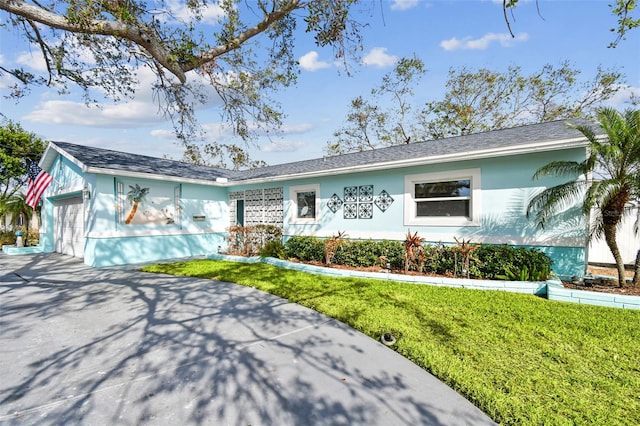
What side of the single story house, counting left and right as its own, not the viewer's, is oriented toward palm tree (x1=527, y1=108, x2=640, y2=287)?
left

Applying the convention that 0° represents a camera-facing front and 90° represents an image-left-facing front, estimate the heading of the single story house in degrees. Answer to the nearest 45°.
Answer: approximately 45°

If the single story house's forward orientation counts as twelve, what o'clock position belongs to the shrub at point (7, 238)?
The shrub is roughly at 2 o'clock from the single story house.
